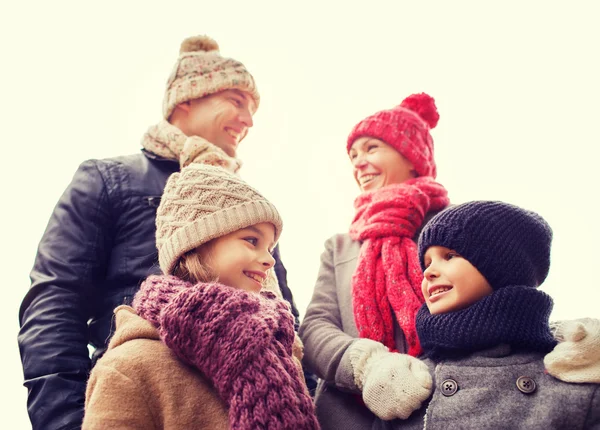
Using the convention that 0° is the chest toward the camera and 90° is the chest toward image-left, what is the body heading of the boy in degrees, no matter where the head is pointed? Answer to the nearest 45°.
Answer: approximately 45°

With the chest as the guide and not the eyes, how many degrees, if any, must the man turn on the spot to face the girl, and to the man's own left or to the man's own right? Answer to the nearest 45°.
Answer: approximately 45° to the man's own right

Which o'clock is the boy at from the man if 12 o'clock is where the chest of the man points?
The boy is roughly at 12 o'clock from the man.

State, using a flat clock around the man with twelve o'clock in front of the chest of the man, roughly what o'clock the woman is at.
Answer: The woman is roughly at 11 o'clock from the man.
